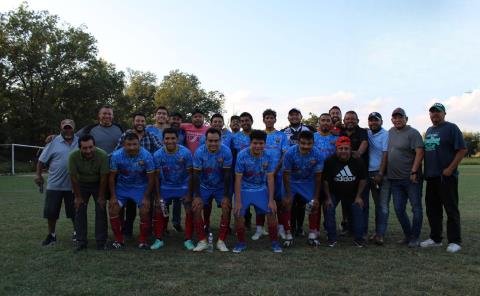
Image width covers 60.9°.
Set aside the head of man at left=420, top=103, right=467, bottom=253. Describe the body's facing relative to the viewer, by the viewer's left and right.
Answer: facing the viewer and to the left of the viewer

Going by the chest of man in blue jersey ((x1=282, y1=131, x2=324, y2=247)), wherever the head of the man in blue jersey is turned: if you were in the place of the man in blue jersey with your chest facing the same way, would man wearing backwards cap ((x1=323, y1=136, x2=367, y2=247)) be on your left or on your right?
on your left

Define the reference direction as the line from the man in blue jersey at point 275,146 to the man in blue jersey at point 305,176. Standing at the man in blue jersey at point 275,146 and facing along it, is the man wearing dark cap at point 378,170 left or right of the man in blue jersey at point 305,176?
left

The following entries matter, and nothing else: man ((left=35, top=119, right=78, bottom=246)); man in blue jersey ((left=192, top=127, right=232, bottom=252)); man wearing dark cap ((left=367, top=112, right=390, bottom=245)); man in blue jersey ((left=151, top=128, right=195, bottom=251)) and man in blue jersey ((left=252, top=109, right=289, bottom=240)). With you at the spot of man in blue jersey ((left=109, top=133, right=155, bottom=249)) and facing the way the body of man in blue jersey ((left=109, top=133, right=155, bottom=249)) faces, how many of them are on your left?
4

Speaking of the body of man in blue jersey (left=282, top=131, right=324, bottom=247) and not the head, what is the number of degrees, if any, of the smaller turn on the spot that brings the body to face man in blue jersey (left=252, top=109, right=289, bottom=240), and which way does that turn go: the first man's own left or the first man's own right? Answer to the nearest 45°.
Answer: approximately 135° to the first man's own right

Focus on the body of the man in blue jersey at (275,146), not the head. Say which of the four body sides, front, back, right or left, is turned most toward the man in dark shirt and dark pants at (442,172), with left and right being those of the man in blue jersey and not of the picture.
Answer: left

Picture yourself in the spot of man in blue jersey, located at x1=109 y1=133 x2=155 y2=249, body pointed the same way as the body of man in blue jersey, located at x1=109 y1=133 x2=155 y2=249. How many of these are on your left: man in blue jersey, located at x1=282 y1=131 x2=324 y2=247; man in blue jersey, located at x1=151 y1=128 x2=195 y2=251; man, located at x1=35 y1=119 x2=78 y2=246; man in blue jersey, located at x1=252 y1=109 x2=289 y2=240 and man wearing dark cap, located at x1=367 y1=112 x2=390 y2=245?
4

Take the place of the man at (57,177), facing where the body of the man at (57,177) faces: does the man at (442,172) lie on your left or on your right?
on your left

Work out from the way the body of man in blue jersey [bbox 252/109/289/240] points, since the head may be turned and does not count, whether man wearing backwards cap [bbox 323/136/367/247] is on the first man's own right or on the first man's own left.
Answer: on the first man's own left

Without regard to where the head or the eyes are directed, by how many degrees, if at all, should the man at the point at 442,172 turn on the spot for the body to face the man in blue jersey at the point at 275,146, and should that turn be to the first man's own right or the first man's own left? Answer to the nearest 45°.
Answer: approximately 45° to the first man's own right

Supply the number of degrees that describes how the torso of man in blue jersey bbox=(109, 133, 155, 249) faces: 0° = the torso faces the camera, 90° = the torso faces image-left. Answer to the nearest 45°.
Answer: approximately 0°

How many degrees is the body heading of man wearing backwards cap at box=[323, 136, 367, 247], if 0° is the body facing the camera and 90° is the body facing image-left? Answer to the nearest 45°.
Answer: approximately 0°
